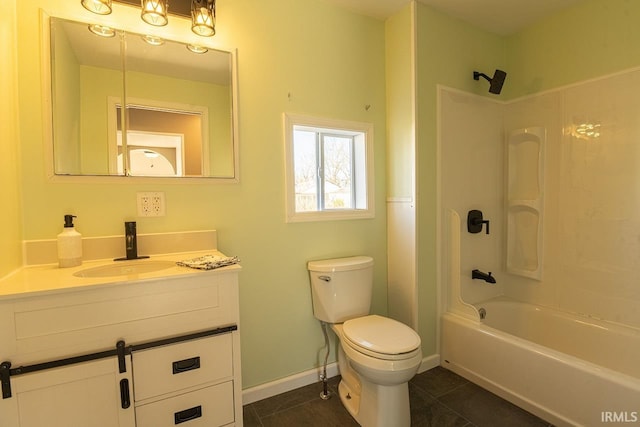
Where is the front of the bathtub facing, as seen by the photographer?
facing the viewer and to the left of the viewer

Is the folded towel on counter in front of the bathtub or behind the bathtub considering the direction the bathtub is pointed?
in front

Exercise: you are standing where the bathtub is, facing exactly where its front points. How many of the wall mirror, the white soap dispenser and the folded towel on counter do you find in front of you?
3

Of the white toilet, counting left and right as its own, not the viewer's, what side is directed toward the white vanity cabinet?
right

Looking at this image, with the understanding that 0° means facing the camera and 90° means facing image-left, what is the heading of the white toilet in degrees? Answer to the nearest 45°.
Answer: approximately 315°

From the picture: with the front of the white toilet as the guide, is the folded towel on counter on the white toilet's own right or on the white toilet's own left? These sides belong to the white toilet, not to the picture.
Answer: on the white toilet's own right

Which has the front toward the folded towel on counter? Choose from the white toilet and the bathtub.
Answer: the bathtub

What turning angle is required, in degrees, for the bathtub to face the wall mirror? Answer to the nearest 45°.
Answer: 0° — it already faces it

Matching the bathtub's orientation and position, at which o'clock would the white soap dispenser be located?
The white soap dispenser is roughly at 12 o'clock from the bathtub.

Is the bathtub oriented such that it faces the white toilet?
yes

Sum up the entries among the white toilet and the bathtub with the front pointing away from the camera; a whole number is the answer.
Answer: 0

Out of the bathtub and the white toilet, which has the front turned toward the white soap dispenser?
the bathtub

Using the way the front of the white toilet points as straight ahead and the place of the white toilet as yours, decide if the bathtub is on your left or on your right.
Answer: on your left

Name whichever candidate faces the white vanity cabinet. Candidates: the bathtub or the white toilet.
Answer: the bathtub
